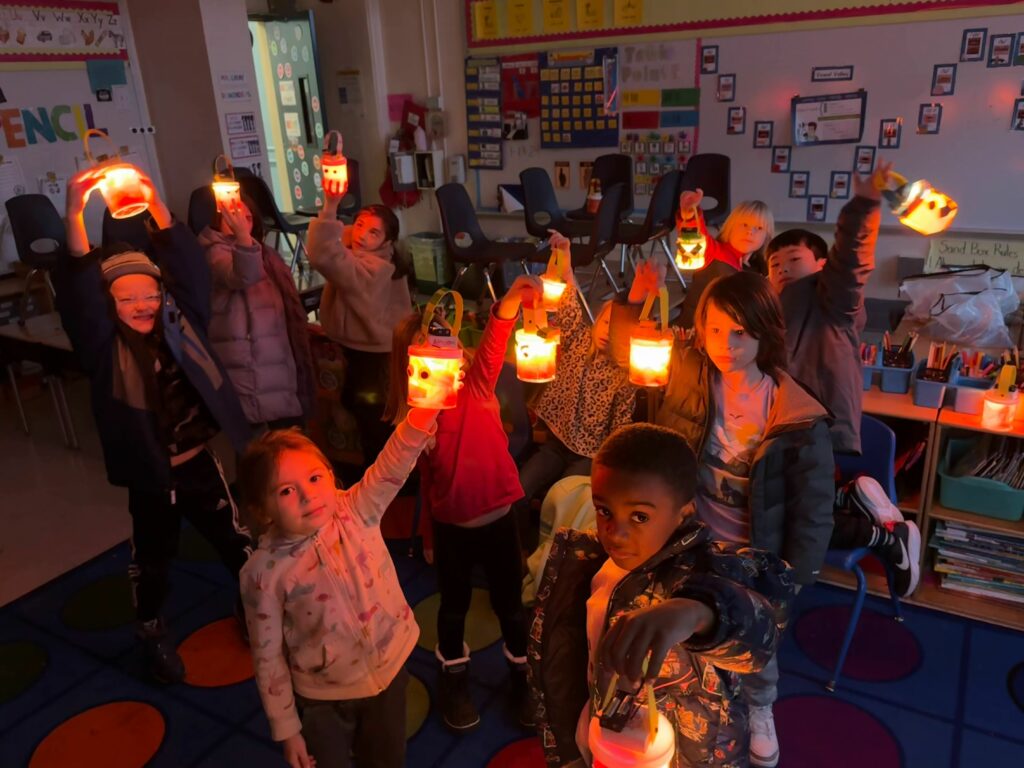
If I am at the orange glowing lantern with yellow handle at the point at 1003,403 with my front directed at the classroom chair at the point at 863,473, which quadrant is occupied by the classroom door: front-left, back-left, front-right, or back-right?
front-right

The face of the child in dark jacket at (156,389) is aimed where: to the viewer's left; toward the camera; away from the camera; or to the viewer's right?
toward the camera

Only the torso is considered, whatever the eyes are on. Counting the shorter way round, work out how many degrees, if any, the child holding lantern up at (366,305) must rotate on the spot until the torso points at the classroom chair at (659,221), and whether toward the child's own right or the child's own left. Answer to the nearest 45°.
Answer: approximately 180°

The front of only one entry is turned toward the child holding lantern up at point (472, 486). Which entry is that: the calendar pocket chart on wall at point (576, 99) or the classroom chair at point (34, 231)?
the calendar pocket chart on wall

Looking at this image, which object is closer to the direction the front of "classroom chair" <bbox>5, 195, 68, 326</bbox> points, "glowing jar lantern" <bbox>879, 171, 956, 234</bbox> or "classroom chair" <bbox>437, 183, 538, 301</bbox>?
the classroom chair

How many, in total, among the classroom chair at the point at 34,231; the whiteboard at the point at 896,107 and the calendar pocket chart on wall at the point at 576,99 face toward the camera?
2

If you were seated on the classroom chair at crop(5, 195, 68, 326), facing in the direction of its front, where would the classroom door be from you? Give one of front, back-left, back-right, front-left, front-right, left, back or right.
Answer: front

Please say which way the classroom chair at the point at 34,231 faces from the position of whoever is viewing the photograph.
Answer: facing away from the viewer and to the right of the viewer

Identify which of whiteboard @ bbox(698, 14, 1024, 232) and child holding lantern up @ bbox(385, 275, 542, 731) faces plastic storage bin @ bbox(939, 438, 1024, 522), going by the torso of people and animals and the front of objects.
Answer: the whiteboard

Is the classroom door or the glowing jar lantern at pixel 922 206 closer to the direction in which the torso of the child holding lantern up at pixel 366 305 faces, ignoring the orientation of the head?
the glowing jar lantern

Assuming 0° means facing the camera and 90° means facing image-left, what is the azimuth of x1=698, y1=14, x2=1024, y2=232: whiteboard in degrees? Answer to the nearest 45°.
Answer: approximately 0°

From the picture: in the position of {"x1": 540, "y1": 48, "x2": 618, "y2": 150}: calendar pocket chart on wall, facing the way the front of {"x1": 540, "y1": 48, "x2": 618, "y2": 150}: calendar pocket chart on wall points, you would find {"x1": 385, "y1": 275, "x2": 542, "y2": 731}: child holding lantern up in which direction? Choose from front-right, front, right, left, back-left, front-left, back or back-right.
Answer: front

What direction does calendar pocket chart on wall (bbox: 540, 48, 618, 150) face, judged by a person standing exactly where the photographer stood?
facing the viewer
